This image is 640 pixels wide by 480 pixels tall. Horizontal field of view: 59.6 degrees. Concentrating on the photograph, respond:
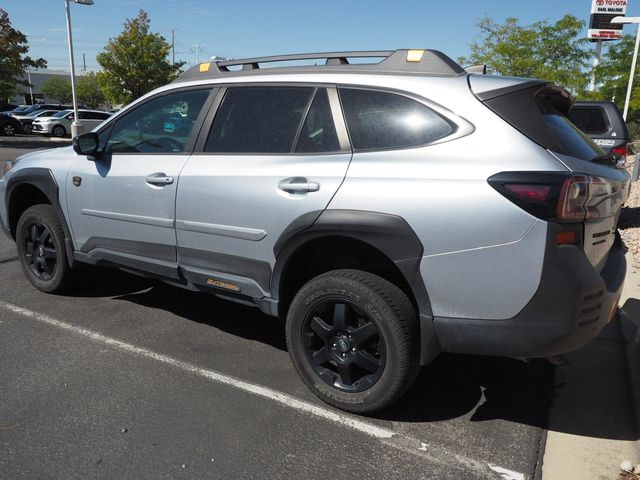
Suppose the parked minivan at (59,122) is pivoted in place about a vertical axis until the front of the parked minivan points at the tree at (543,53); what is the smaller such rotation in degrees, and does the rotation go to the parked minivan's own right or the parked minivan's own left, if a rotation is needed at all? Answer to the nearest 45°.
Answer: approximately 90° to the parked minivan's own left

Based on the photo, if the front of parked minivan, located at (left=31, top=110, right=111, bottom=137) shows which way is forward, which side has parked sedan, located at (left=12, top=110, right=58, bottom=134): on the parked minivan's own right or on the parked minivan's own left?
on the parked minivan's own right

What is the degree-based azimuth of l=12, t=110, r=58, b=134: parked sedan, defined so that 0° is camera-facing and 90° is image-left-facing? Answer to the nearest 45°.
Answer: approximately 45°

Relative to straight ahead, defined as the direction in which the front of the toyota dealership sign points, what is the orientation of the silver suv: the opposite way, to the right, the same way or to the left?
to the right

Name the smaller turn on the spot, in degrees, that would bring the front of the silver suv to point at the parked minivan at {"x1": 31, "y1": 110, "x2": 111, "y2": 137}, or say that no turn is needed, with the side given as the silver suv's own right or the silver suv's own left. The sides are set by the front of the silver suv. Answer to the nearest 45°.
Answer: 0° — it already faces it

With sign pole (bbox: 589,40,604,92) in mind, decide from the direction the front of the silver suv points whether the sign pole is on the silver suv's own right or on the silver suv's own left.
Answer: on the silver suv's own right

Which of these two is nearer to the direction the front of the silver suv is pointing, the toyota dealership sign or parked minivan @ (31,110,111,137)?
the parked minivan

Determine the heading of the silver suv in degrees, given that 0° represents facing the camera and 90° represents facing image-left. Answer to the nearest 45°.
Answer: approximately 135°

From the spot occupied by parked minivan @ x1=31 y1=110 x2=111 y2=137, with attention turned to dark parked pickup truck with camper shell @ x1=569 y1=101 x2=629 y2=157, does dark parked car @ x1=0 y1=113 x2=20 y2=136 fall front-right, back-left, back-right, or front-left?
back-right

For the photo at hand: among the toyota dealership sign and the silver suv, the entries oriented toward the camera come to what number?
1

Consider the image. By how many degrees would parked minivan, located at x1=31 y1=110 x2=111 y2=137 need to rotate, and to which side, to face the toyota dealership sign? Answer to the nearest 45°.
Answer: approximately 135° to its left

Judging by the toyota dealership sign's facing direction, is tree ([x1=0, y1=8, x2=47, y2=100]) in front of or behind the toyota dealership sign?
in front
